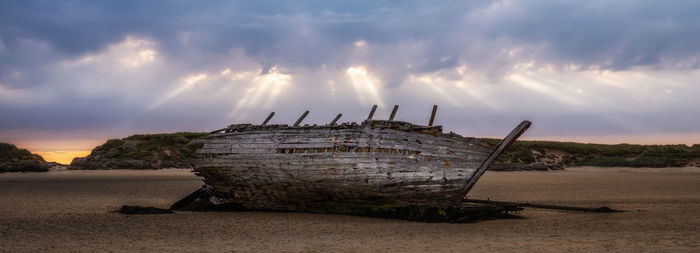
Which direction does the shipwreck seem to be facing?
to the viewer's right
